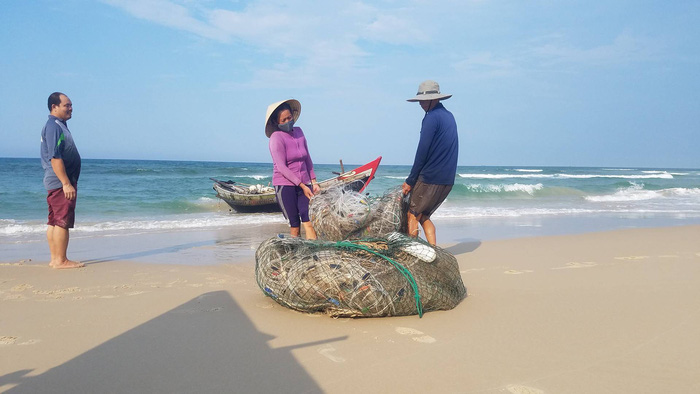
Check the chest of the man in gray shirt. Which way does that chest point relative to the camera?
to the viewer's right

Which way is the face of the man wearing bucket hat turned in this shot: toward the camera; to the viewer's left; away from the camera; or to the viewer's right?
to the viewer's left

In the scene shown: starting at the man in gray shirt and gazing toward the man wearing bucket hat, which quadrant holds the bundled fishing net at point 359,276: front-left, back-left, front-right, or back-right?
front-right

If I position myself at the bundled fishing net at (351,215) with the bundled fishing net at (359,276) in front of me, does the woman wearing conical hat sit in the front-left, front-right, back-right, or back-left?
back-right

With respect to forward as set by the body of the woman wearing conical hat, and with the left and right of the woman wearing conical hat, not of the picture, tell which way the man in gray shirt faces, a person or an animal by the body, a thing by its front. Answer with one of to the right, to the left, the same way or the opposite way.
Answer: to the left

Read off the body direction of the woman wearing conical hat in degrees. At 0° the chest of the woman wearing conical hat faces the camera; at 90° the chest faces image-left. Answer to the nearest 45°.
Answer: approximately 315°

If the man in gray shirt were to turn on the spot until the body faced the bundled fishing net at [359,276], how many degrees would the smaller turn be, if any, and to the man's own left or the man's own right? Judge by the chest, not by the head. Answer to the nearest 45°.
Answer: approximately 45° to the man's own right

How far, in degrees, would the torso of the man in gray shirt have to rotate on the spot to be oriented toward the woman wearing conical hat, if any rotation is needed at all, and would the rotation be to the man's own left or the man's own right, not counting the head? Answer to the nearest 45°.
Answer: approximately 45° to the man's own right

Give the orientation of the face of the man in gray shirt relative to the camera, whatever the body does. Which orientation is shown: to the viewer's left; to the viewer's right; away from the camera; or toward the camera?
to the viewer's right

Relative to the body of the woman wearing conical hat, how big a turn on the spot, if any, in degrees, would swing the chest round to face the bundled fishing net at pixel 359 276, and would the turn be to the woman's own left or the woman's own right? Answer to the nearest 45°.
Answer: approximately 45° to the woman's own right

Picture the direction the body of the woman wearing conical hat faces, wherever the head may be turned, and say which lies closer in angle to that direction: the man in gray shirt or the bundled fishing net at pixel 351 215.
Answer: the bundled fishing net

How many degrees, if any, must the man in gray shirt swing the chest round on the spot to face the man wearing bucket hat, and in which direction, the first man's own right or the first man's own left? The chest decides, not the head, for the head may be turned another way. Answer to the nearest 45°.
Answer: approximately 45° to the first man's own right

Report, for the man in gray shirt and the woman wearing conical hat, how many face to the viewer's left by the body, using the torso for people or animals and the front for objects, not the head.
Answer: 0

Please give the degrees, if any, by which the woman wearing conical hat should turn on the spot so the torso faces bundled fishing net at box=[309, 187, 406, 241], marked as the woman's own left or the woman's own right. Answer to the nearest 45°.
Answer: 0° — they already face it

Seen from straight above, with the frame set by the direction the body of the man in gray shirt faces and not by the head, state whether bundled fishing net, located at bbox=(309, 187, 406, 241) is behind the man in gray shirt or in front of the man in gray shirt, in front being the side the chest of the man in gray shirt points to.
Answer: in front
